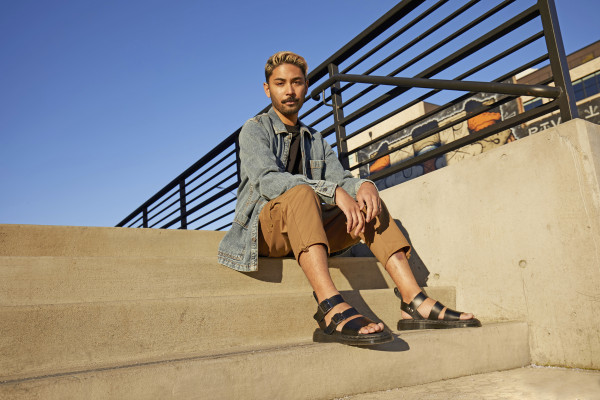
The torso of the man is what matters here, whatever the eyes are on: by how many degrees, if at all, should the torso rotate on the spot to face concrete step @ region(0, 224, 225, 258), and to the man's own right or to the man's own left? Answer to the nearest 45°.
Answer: approximately 135° to the man's own right

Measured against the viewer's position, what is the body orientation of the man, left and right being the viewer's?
facing the viewer and to the right of the viewer
